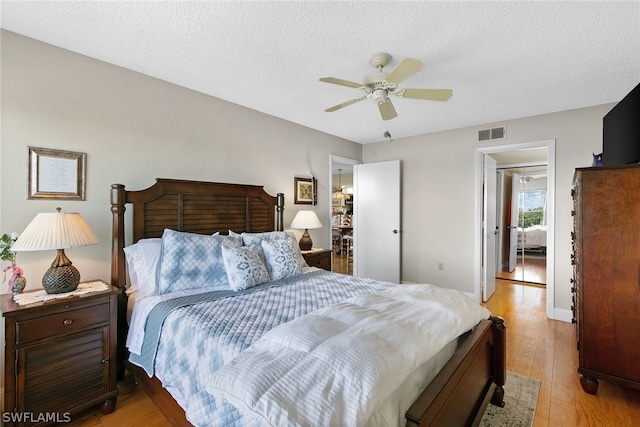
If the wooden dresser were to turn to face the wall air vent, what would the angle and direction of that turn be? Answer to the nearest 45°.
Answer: approximately 45° to its right

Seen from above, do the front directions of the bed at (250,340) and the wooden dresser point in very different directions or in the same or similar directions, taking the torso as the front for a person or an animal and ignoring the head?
very different directions

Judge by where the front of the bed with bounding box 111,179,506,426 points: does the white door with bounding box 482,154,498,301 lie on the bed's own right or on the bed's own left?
on the bed's own left

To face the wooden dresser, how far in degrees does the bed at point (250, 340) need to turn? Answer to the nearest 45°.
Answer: approximately 45° to its left

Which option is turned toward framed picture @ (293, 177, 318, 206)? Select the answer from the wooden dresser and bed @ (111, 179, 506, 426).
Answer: the wooden dresser

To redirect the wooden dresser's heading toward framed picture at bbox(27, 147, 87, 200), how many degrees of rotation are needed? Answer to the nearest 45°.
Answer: approximately 45° to its left

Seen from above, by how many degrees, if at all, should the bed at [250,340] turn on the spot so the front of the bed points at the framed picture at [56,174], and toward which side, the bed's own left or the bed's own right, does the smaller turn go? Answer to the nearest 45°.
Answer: approximately 135° to the bed's own right

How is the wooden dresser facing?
to the viewer's left

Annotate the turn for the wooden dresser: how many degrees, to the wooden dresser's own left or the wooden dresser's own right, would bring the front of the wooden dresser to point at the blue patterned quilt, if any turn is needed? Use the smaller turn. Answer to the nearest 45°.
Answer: approximately 45° to the wooden dresser's own left

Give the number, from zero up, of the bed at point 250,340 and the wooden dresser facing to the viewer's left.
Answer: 1
